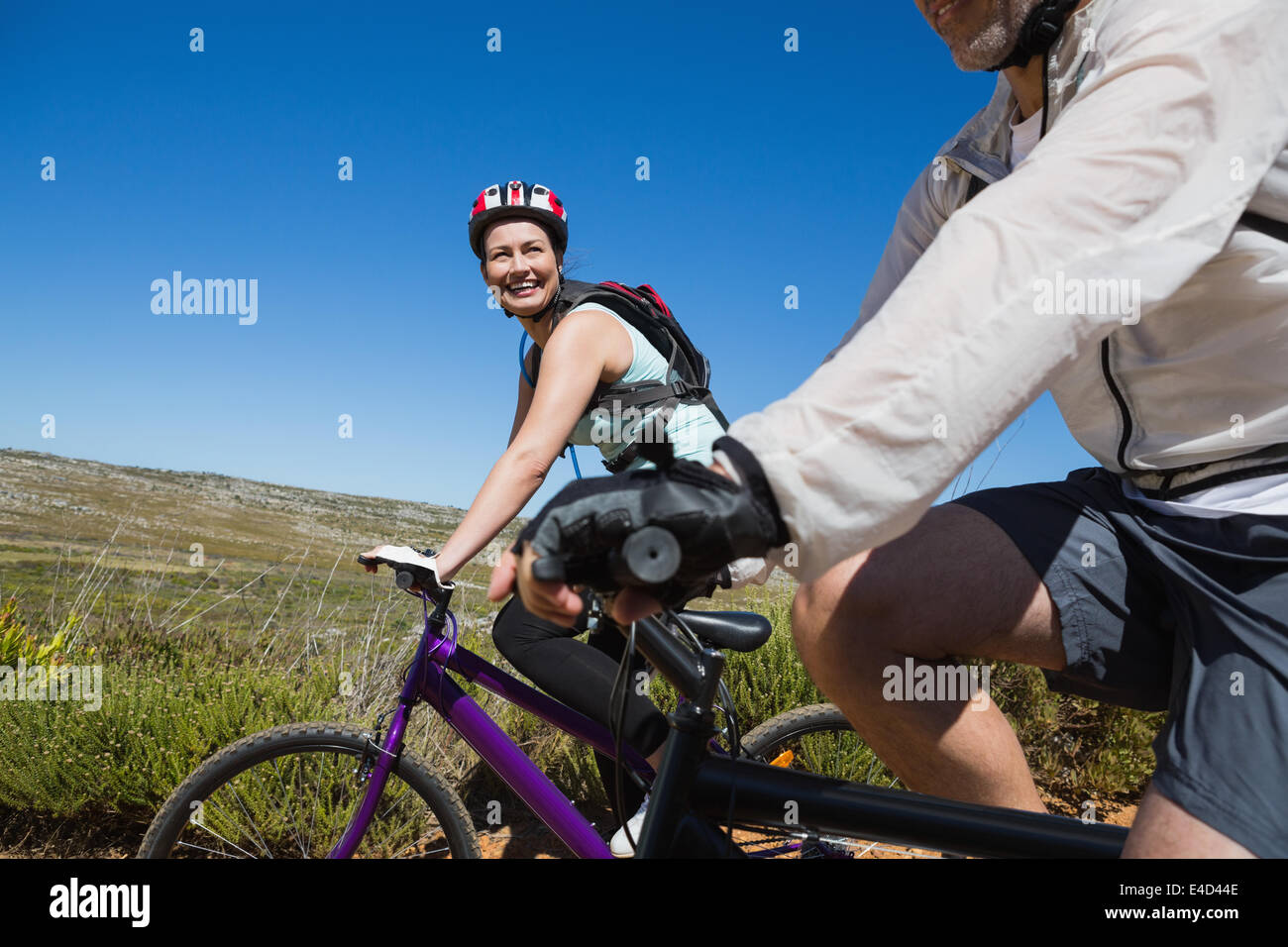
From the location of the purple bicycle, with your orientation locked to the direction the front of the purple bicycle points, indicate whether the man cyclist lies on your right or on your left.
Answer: on your left

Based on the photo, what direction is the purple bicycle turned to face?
to the viewer's left
